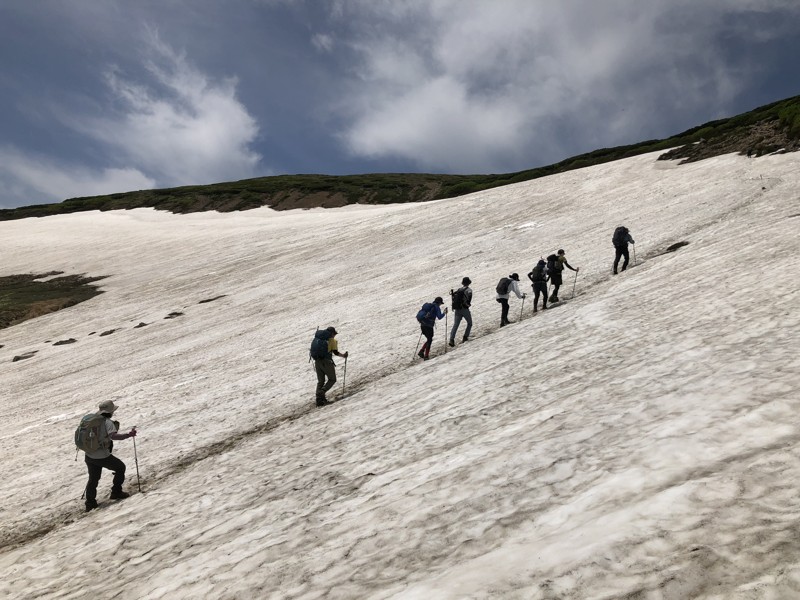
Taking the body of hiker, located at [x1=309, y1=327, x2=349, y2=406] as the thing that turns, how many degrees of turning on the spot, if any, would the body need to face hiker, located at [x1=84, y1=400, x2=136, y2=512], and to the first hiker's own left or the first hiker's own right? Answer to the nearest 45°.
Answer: approximately 180°

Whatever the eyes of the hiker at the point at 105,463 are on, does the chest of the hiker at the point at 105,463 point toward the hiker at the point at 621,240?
yes

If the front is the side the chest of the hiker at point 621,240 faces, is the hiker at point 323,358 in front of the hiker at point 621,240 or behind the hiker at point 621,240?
behind

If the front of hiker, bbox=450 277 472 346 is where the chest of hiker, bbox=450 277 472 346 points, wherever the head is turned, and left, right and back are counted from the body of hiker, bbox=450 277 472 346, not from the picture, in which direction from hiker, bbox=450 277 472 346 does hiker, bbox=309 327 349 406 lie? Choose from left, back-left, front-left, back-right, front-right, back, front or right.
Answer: back

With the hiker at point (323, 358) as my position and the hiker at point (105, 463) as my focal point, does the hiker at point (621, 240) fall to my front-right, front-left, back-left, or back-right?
back-left

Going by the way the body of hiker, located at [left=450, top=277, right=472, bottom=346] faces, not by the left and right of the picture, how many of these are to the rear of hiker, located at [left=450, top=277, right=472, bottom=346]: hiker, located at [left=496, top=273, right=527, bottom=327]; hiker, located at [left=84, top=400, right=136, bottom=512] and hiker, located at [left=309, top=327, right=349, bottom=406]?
2

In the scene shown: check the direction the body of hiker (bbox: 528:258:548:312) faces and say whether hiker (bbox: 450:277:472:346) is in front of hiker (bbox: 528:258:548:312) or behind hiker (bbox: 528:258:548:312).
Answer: behind

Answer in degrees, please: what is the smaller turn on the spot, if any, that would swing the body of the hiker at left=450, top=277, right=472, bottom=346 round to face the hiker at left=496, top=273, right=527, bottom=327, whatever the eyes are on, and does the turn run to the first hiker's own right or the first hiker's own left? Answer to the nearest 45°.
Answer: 0° — they already face them

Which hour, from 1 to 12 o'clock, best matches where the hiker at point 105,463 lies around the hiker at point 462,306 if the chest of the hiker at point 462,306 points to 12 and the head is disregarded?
the hiker at point 105,463 is roughly at 6 o'clock from the hiker at point 462,306.

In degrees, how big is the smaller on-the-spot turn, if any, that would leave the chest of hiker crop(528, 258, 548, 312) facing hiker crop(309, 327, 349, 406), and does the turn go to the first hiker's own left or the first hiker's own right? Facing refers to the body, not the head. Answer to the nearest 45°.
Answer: approximately 180°

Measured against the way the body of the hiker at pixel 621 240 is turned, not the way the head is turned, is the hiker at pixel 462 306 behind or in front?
behind

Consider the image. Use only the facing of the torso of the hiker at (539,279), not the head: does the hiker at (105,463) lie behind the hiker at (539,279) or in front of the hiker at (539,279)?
behind

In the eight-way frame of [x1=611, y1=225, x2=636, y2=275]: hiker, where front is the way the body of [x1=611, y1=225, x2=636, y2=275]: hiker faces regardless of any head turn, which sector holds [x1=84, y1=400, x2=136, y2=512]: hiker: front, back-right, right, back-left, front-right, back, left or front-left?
back

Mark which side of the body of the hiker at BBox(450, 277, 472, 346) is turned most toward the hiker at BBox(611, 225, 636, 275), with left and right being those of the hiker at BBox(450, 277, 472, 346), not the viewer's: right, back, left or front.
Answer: front

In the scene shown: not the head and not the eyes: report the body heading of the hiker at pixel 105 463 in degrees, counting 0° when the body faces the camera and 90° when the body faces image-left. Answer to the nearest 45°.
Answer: approximately 270°
